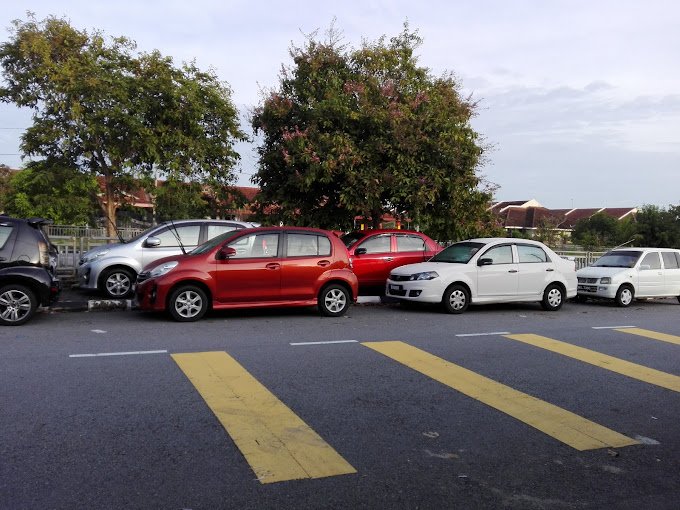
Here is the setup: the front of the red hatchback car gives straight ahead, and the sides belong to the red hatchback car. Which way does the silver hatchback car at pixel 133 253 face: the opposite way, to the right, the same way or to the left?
the same way

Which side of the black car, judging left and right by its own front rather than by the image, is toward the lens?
left

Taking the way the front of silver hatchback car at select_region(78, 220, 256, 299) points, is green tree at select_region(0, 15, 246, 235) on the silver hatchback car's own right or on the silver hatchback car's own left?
on the silver hatchback car's own right

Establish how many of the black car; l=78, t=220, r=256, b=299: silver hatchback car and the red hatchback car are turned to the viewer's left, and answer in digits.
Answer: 3

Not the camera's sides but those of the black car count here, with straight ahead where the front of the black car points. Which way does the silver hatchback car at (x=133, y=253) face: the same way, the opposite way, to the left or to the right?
the same way

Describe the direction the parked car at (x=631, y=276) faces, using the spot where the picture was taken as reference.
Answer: facing the viewer and to the left of the viewer

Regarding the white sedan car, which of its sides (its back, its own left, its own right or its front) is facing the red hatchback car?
front

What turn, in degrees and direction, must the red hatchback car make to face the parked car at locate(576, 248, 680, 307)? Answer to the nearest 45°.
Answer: approximately 180°

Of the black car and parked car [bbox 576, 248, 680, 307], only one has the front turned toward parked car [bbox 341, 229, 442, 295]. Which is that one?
parked car [bbox 576, 248, 680, 307]

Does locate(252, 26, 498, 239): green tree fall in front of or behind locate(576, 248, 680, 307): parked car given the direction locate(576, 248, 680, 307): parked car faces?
in front

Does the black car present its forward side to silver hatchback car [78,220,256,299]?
no

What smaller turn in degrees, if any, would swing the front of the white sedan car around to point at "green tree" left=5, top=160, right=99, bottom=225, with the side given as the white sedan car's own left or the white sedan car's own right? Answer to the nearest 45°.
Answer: approximately 45° to the white sedan car's own right

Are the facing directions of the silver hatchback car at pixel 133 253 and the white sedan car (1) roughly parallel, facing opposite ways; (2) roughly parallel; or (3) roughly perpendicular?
roughly parallel

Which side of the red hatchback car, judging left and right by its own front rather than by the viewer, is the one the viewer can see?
left

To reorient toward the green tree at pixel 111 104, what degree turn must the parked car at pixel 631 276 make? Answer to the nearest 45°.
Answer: approximately 45° to its right

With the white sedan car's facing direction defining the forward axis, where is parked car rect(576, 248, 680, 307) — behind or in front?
behind

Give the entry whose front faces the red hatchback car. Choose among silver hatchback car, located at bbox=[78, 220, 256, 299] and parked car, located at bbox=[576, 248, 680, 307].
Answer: the parked car

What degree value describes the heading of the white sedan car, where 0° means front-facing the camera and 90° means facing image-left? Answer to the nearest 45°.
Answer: approximately 45°

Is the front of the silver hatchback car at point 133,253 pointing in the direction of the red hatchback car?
no

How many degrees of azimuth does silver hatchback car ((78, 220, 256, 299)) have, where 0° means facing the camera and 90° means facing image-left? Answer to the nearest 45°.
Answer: approximately 90°

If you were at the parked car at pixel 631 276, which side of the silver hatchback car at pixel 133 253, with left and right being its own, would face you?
back

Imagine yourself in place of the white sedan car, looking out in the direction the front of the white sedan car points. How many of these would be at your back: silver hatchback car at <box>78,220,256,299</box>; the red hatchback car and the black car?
0
